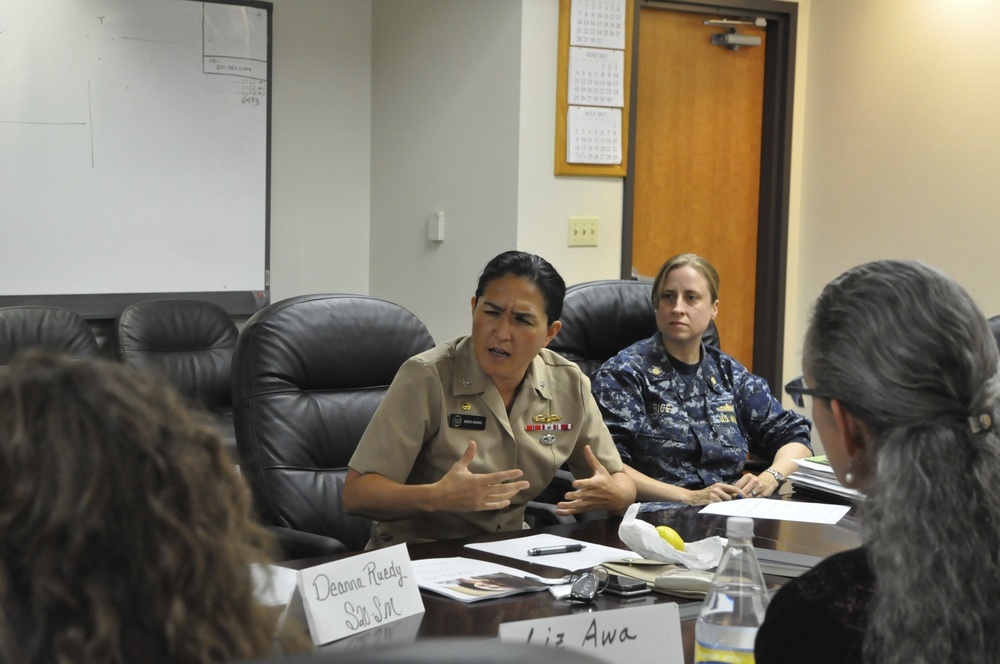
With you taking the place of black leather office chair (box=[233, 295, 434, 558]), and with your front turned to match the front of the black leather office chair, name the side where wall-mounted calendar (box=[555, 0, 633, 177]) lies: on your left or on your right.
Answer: on your left

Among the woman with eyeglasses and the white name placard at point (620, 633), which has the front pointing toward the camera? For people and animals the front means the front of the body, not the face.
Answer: the white name placard

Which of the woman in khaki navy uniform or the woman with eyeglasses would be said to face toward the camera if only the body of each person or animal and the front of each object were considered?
the woman in khaki navy uniform

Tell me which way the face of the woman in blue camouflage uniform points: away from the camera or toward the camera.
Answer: toward the camera

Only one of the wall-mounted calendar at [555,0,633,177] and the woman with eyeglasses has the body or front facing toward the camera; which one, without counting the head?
the wall-mounted calendar

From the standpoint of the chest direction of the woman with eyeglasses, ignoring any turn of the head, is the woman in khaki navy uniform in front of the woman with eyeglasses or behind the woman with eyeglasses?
in front

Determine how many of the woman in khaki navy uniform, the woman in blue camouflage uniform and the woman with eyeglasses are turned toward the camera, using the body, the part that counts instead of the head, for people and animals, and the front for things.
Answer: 2

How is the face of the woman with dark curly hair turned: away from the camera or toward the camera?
away from the camera

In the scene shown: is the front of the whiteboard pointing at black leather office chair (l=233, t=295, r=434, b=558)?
yes

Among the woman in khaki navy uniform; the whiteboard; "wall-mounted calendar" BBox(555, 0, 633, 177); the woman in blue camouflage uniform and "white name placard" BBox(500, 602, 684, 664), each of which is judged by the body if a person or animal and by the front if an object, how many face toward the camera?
5

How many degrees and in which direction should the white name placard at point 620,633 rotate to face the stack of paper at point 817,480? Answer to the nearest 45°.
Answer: approximately 180°

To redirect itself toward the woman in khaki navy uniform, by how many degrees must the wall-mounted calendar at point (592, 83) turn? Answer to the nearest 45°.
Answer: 0° — it already faces them

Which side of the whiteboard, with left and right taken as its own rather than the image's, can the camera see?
front

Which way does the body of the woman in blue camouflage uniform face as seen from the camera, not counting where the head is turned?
toward the camera

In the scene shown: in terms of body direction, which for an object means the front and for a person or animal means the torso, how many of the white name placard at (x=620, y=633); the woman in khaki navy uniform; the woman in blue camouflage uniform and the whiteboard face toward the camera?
4

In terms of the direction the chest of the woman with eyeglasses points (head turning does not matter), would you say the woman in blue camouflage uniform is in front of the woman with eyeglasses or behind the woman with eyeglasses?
in front

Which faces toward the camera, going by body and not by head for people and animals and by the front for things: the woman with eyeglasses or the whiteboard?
the whiteboard
